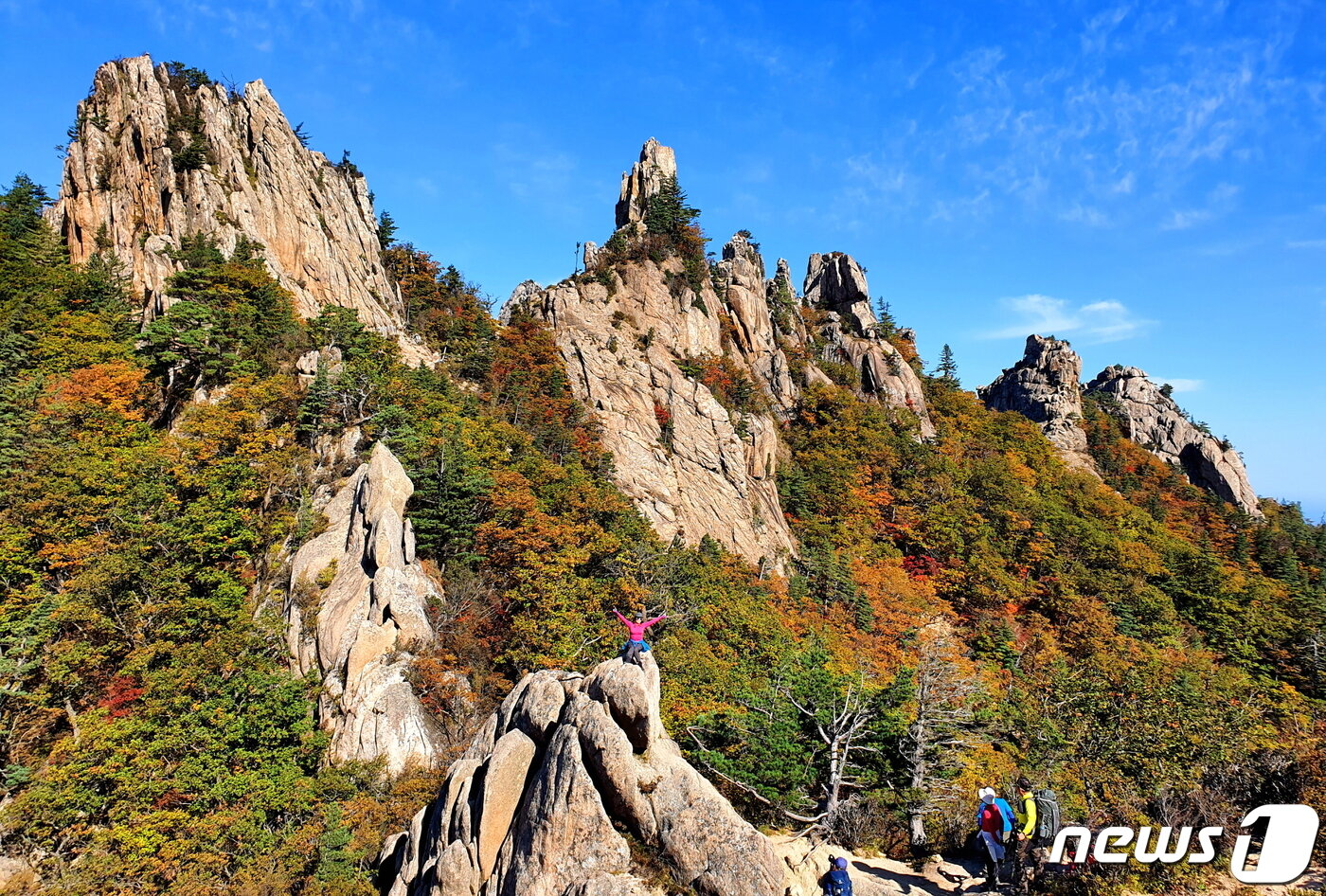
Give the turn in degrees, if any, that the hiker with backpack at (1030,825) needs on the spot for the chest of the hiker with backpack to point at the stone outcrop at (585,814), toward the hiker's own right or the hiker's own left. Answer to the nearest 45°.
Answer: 0° — they already face it

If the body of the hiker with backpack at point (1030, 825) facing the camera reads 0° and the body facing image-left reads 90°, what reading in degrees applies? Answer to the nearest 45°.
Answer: approximately 90°

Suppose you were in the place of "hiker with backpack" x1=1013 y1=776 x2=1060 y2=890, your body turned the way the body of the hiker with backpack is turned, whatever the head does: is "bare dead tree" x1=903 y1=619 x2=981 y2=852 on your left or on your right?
on your right
